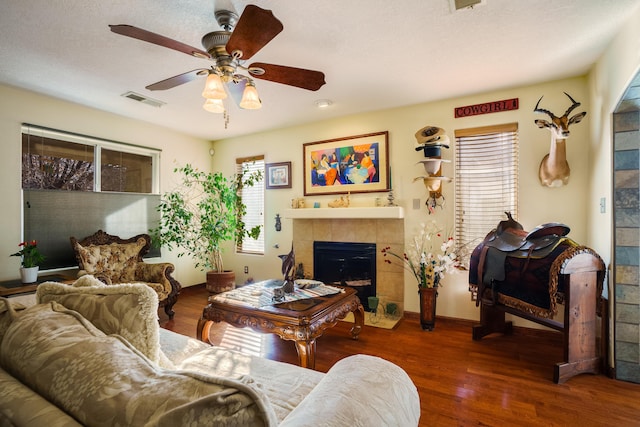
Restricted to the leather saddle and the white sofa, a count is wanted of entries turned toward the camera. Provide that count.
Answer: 0

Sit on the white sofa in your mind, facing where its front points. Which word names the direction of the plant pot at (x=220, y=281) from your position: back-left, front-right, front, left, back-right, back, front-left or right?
front-left

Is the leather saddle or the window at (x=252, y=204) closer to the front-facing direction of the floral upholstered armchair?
the leather saddle

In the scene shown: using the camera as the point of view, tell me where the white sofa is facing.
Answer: facing away from the viewer and to the right of the viewer

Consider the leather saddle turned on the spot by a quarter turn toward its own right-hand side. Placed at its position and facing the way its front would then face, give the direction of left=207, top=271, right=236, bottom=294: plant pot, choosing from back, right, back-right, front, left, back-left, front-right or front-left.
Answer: back-left

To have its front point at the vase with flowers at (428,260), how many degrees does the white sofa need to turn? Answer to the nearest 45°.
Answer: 0° — it already faces it

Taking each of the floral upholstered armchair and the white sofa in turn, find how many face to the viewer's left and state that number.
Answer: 0

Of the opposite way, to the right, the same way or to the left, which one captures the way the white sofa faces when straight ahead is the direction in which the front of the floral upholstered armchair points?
to the left

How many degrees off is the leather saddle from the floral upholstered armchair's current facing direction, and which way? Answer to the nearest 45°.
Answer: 0° — it already faces it

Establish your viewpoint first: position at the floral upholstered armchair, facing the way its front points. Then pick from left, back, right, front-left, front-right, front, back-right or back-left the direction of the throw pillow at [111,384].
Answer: front-right

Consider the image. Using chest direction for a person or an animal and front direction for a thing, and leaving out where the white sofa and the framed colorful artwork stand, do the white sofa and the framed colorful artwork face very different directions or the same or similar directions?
very different directions

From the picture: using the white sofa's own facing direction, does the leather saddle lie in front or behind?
in front

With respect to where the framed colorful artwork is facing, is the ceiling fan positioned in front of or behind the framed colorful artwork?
in front
